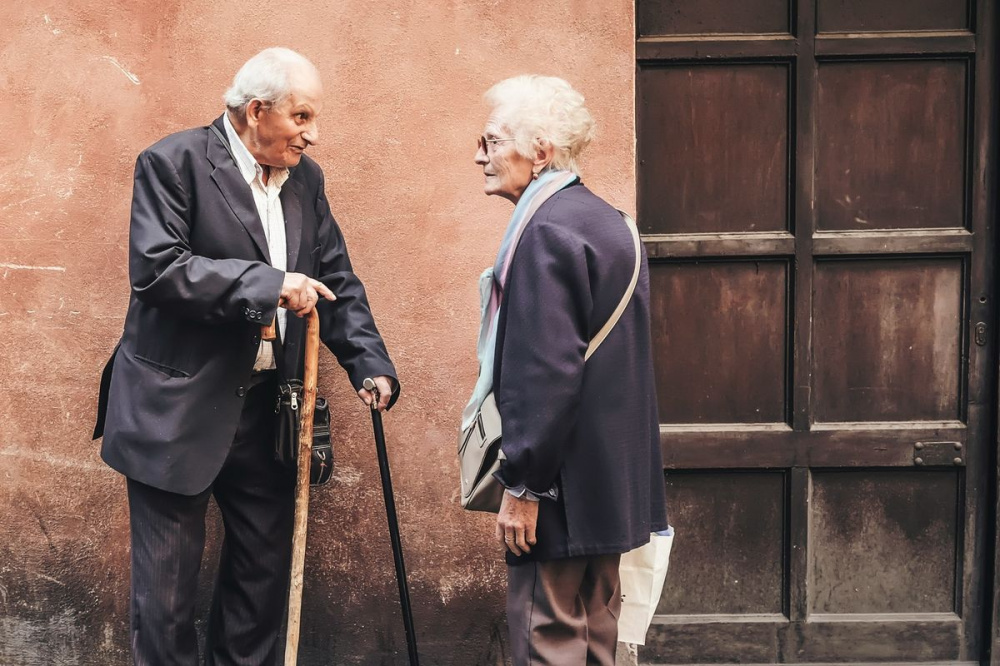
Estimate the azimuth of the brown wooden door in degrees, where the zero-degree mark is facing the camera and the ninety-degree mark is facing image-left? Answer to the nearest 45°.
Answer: approximately 0°

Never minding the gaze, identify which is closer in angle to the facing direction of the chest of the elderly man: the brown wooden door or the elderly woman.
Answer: the elderly woman

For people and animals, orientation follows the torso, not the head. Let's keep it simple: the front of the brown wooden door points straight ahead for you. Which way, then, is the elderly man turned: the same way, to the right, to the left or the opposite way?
to the left

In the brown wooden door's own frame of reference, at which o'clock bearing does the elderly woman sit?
The elderly woman is roughly at 1 o'clock from the brown wooden door.

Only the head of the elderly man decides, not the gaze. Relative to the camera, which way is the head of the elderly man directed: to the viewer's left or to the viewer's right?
to the viewer's right

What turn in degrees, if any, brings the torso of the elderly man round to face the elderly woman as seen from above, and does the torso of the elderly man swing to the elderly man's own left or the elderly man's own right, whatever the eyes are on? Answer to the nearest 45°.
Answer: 0° — they already face them

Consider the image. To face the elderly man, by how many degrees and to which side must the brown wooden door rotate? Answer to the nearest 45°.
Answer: approximately 45° to its right

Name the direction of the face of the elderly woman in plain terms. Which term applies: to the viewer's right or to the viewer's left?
to the viewer's left

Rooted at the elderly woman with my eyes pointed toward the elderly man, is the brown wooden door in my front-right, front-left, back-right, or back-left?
back-right

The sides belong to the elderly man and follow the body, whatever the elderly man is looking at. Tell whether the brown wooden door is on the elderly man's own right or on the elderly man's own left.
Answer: on the elderly man's own left
